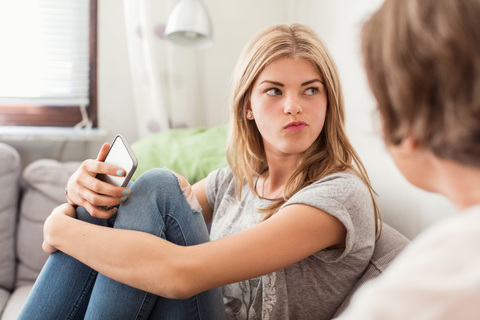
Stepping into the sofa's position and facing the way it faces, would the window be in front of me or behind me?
behind

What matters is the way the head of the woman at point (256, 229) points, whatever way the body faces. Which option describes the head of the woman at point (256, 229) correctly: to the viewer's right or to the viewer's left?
to the viewer's right

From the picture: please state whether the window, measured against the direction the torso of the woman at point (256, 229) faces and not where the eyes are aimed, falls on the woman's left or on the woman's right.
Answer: on the woman's right

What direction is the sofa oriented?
toward the camera

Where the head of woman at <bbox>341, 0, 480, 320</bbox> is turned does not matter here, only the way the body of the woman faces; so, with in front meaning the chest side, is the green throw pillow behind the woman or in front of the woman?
in front

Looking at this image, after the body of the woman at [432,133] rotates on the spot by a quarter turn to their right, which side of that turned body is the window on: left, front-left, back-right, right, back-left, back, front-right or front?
left

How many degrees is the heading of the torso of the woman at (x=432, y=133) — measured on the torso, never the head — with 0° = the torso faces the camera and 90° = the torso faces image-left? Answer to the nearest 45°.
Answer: approximately 135°

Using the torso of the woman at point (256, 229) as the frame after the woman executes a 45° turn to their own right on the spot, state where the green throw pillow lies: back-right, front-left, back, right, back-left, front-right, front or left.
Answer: right

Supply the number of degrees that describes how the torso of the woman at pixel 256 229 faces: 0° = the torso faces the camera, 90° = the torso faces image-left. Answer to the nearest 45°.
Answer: approximately 45°
